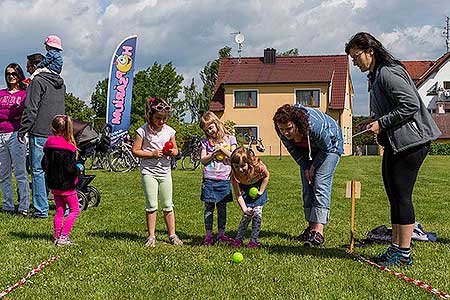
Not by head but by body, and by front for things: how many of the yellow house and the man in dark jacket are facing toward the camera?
1

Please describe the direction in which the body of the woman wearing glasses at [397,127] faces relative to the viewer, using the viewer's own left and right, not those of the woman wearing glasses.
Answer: facing to the left of the viewer

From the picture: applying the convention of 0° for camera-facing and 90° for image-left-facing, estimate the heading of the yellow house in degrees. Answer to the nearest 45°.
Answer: approximately 0°

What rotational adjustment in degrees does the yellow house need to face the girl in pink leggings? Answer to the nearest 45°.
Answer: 0° — it already faces them

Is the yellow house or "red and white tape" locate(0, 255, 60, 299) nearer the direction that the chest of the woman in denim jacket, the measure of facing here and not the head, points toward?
the red and white tape

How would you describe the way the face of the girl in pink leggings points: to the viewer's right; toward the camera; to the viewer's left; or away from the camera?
away from the camera

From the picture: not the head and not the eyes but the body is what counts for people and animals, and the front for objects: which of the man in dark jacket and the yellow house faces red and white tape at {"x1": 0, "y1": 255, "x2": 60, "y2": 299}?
the yellow house
